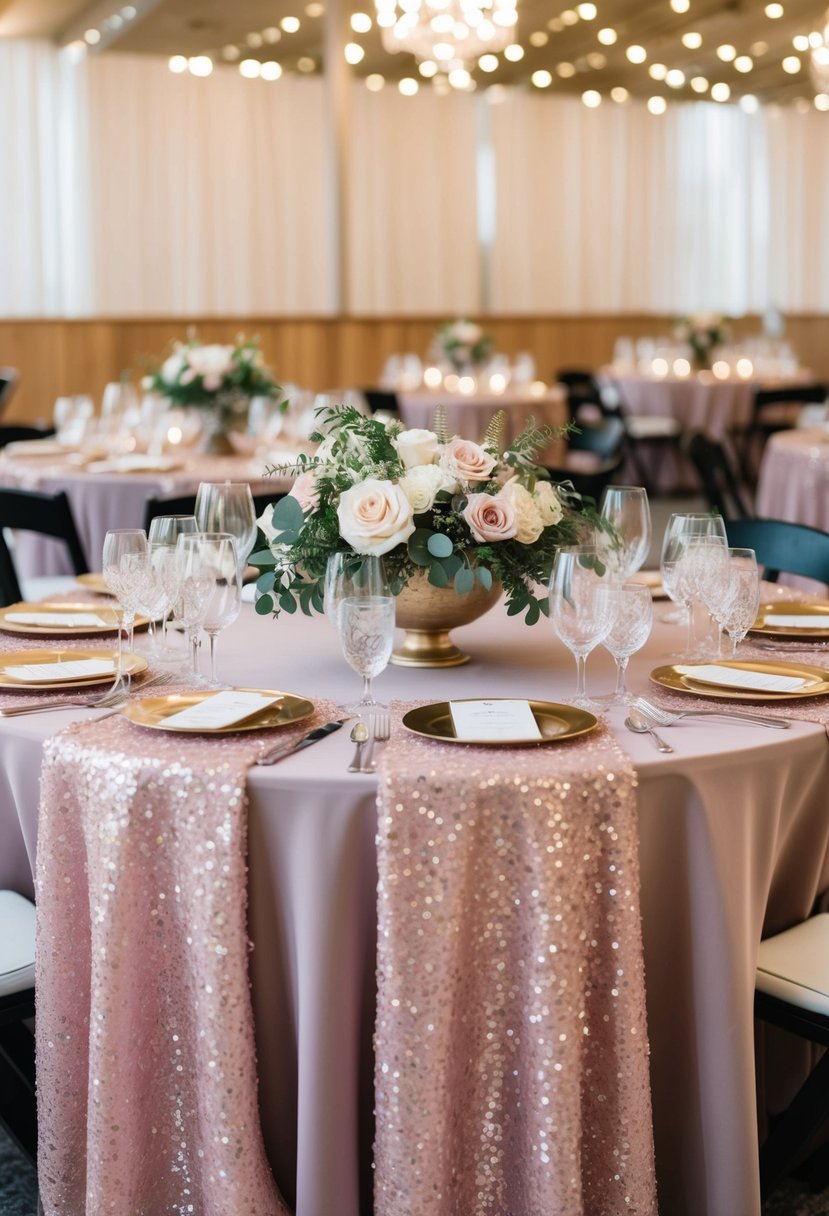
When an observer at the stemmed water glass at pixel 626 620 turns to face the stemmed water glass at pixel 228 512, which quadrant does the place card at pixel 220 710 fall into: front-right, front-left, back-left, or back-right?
front-left

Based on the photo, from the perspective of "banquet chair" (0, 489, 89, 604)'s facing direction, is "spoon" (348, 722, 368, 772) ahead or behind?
ahead

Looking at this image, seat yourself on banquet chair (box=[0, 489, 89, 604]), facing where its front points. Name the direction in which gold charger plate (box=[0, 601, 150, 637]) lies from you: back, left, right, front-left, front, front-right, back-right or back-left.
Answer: front-right

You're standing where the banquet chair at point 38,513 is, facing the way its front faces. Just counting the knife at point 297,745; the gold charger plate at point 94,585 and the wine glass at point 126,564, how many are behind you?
0

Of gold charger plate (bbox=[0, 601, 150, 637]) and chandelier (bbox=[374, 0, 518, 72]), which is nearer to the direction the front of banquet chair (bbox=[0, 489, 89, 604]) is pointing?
the gold charger plate

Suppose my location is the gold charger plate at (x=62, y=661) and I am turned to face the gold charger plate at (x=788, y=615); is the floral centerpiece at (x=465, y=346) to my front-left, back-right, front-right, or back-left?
front-left

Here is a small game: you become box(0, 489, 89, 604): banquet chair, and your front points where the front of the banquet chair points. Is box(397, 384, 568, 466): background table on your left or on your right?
on your left

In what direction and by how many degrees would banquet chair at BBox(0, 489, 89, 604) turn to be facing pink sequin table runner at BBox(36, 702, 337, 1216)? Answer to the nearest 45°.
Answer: approximately 45° to its right

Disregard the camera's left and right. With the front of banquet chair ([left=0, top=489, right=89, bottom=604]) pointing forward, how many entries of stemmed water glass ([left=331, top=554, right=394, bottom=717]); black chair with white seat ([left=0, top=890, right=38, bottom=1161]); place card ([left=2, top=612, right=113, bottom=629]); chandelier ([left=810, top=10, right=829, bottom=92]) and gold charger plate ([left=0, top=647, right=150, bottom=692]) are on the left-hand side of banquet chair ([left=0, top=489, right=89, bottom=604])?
1

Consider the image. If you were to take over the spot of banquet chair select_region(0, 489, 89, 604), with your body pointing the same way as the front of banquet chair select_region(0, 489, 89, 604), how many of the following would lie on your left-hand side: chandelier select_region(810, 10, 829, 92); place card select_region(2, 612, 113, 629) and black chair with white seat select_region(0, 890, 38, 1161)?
1

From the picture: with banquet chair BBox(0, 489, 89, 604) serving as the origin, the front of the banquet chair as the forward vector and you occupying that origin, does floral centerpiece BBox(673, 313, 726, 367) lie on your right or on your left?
on your left

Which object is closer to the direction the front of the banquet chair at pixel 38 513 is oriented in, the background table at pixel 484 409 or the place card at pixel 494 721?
the place card

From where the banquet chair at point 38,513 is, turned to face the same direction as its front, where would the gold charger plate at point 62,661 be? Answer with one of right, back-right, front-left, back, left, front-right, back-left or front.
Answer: front-right

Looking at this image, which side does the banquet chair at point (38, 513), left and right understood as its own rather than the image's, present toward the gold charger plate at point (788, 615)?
front

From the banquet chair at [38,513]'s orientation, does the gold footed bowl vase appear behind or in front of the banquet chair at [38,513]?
in front
